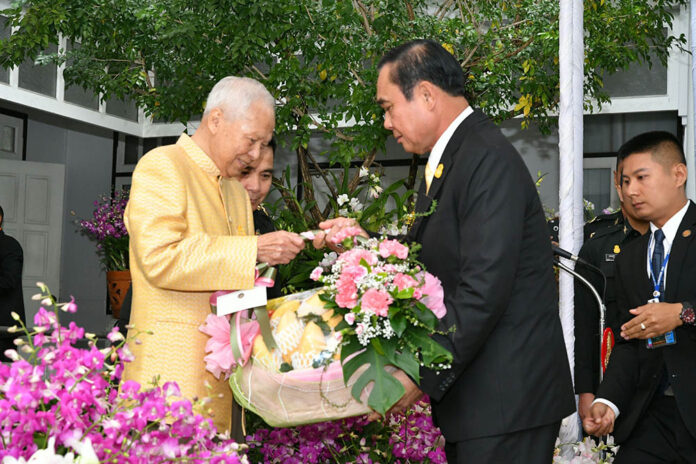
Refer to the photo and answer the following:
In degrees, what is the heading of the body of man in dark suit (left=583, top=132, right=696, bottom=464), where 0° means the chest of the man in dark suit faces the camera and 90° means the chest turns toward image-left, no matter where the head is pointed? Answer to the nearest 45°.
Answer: approximately 45°

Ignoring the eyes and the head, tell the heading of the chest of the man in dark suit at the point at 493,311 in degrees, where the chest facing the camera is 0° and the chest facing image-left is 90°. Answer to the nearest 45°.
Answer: approximately 90°

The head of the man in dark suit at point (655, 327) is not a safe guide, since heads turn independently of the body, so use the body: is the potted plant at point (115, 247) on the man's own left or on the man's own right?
on the man's own right

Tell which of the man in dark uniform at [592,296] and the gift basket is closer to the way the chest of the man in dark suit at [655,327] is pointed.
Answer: the gift basket

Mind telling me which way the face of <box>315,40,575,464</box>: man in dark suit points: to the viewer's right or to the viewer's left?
to the viewer's left

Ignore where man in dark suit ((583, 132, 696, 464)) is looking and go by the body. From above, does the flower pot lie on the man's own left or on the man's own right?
on the man's own right
